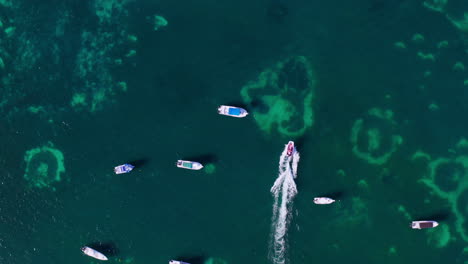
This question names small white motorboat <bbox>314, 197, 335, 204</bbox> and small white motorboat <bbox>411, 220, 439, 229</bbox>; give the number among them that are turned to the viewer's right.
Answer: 2
